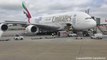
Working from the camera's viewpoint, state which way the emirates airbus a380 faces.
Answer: facing the viewer and to the right of the viewer
